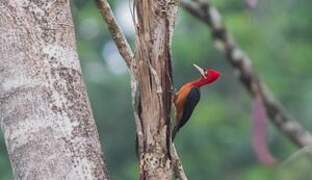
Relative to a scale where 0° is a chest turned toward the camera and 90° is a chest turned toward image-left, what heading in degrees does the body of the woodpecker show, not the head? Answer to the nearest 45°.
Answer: approximately 90°

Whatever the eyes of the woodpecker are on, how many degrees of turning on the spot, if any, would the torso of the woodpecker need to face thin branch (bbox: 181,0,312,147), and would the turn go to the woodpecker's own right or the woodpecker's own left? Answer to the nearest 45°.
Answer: approximately 90° to the woodpecker's own right

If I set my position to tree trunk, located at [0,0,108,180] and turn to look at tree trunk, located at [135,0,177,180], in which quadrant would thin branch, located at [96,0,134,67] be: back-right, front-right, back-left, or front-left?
front-left

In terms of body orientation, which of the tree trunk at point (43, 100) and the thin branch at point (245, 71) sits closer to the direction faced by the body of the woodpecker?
the tree trunk

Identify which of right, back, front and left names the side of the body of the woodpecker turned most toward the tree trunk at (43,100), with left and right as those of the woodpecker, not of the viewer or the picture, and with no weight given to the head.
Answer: front
